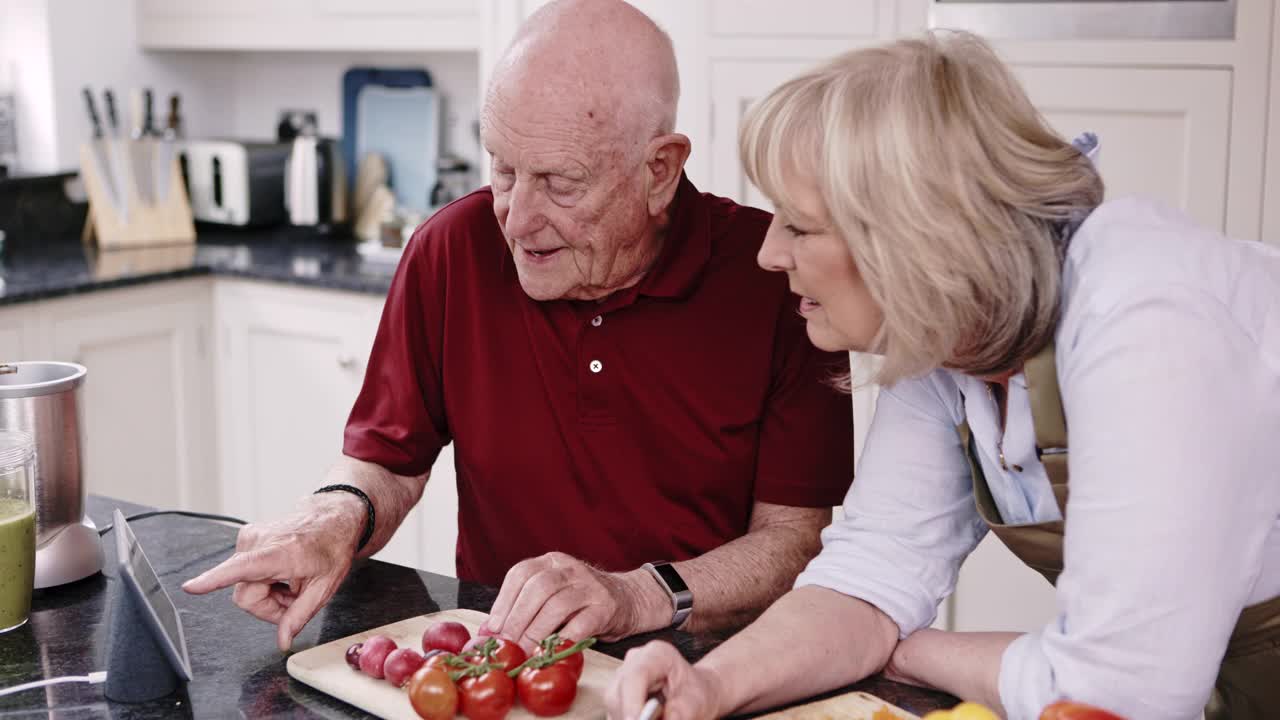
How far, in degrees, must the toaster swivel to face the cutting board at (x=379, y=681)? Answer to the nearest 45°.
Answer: approximately 45° to its left

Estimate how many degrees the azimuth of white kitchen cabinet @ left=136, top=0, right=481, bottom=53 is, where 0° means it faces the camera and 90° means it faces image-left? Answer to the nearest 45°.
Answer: approximately 0°

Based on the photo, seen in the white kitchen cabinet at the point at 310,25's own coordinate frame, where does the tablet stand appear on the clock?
The tablet stand is roughly at 12 o'clock from the white kitchen cabinet.

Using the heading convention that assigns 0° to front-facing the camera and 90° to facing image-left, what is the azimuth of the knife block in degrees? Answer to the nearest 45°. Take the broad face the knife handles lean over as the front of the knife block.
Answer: approximately 0°

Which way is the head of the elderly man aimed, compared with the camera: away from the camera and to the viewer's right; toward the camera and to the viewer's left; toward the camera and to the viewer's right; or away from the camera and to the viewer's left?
toward the camera and to the viewer's left

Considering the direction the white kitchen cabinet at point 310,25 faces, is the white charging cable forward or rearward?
forward

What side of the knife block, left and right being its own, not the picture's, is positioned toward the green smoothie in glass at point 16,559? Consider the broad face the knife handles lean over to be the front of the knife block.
front

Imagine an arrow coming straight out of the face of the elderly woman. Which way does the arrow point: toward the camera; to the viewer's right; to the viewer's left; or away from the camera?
to the viewer's left

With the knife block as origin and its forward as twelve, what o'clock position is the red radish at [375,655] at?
The red radish is roughly at 12 o'clock from the knife block.

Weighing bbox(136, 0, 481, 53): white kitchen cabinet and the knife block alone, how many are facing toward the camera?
2

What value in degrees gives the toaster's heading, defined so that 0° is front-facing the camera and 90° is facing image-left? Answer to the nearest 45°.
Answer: approximately 45°
